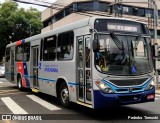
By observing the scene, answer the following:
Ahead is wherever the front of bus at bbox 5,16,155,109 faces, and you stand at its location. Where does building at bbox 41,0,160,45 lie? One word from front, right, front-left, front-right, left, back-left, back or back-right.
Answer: back-left

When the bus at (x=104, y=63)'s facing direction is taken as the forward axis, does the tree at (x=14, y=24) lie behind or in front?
behind

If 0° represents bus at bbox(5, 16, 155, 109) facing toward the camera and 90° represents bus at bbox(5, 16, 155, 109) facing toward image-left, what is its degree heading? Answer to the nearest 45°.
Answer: approximately 315°
